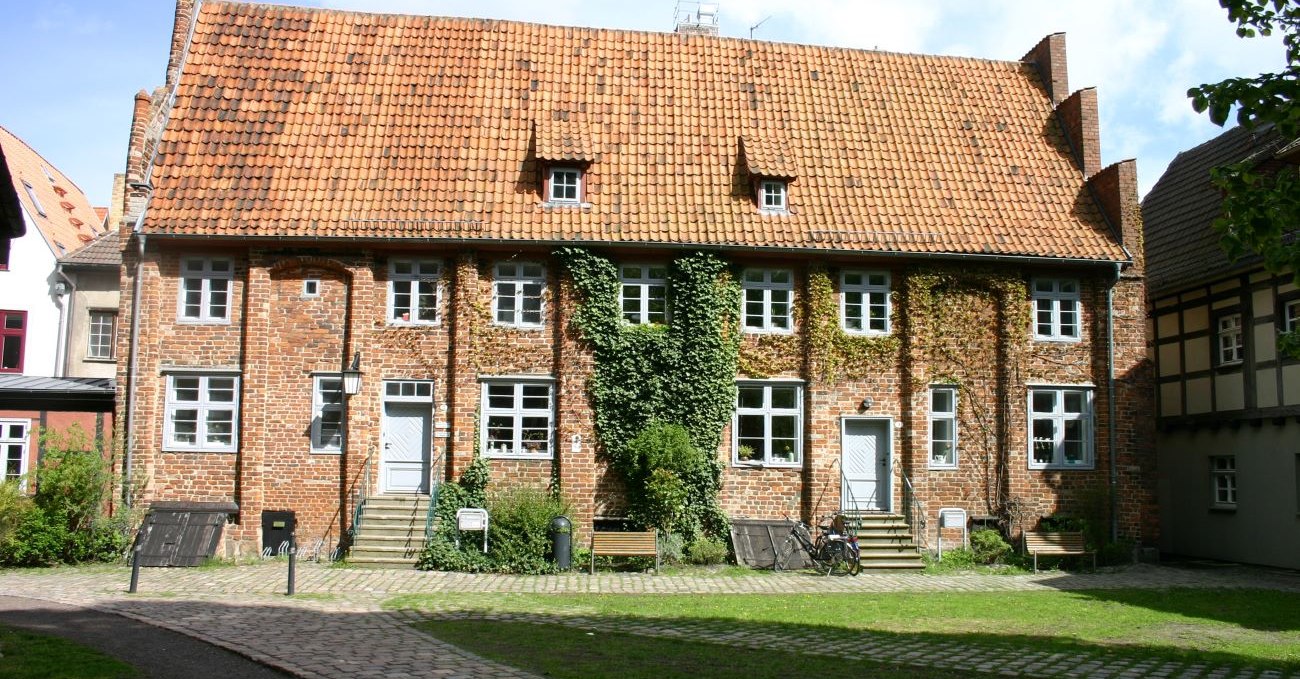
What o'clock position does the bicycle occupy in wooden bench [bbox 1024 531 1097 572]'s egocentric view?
The bicycle is roughly at 2 o'clock from the wooden bench.

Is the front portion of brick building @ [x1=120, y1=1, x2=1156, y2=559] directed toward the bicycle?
no

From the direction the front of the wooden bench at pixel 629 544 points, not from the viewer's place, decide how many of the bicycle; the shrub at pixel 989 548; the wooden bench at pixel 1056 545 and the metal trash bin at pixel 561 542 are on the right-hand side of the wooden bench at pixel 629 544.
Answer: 1

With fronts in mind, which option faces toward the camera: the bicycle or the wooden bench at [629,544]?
the wooden bench

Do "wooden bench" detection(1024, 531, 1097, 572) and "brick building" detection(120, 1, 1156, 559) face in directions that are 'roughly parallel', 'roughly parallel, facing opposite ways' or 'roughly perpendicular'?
roughly parallel

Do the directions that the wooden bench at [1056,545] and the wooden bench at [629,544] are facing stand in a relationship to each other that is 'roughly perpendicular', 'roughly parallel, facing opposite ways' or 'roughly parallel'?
roughly parallel

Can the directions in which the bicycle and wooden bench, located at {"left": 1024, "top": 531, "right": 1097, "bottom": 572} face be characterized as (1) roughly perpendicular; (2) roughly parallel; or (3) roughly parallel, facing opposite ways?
roughly perpendicular

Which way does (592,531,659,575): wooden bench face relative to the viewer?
toward the camera

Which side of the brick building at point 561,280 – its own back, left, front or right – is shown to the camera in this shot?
front

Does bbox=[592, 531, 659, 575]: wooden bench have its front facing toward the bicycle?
no

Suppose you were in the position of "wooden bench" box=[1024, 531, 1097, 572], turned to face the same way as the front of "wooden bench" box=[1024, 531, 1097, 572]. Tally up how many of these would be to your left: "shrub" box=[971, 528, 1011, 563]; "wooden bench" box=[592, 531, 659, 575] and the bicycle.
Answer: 0

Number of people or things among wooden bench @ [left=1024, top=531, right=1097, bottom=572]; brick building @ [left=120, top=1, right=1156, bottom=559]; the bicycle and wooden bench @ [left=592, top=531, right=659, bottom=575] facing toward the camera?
3
